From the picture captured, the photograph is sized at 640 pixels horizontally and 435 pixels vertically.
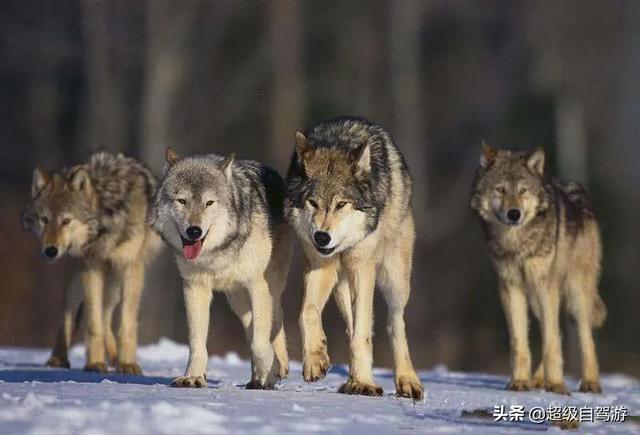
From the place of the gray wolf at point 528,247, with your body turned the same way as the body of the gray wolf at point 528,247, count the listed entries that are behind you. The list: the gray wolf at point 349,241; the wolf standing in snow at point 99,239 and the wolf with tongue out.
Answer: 0

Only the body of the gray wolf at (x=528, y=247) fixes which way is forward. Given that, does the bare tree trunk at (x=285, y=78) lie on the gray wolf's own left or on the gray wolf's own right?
on the gray wolf's own right

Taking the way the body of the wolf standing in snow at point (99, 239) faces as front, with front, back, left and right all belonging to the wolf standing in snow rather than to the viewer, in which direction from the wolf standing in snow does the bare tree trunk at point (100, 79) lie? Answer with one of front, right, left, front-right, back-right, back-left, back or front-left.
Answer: back

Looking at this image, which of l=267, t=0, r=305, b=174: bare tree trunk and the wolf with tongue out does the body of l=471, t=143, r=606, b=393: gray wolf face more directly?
the wolf with tongue out

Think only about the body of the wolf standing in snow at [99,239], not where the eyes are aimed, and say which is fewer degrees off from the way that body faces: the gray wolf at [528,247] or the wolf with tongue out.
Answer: the wolf with tongue out

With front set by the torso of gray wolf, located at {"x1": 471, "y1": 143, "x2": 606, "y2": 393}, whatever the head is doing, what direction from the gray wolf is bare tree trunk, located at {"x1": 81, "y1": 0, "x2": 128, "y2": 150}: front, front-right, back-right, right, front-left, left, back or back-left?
right

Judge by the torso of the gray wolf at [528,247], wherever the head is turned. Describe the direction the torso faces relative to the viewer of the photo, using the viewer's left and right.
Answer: facing the viewer and to the left of the viewer

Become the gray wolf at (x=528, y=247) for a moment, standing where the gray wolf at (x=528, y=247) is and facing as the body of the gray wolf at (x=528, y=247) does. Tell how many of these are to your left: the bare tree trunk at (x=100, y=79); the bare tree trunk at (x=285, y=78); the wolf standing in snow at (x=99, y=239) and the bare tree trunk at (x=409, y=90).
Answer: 0

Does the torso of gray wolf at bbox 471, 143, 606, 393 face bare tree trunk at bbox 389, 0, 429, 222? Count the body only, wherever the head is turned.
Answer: no

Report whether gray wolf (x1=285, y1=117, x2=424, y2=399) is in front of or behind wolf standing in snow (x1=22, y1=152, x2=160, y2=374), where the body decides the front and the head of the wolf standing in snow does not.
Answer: in front

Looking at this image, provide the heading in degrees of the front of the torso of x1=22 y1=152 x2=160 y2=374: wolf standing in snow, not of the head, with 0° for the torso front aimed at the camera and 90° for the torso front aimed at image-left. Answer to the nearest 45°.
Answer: approximately 0°

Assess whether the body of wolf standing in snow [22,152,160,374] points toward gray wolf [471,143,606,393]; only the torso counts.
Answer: no

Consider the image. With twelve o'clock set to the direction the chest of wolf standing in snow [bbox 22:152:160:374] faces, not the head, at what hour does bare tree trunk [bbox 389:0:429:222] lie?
The bare tree trunk is roughly at 7 o'clock from the wolf standing in snow.
